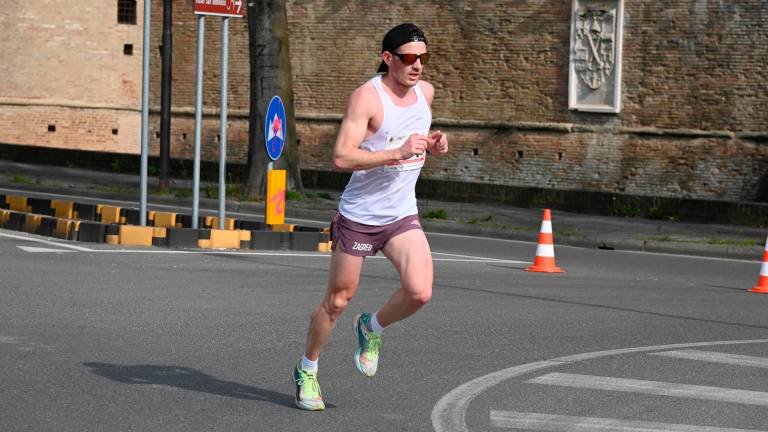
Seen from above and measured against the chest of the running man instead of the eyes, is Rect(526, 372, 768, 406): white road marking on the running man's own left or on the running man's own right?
on the running man's own left

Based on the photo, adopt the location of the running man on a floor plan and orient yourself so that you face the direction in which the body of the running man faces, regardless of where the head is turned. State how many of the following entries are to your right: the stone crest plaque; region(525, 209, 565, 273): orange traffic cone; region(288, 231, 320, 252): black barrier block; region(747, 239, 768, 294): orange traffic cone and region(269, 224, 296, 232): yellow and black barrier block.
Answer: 0

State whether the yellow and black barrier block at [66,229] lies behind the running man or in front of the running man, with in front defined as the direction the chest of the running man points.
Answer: behind

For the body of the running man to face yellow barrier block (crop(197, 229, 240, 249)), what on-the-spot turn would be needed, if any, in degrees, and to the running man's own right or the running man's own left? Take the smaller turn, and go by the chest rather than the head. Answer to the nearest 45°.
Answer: approximately 135° to the running man's own left

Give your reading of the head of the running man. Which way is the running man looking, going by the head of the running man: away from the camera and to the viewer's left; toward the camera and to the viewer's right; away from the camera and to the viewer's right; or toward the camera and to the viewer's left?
toward the camera and to the viewer's right

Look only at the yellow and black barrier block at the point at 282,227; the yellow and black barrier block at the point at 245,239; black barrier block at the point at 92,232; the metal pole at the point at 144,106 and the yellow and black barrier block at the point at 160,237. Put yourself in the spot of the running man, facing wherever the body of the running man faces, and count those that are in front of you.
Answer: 0

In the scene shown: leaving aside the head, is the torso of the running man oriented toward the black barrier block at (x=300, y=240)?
no

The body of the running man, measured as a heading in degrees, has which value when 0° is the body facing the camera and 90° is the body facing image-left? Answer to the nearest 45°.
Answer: approximately 315°

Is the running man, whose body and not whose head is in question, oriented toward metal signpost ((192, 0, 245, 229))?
no

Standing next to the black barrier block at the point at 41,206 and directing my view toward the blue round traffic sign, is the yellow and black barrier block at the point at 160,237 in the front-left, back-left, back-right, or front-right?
front-right

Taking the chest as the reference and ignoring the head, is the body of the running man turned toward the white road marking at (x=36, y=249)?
no
